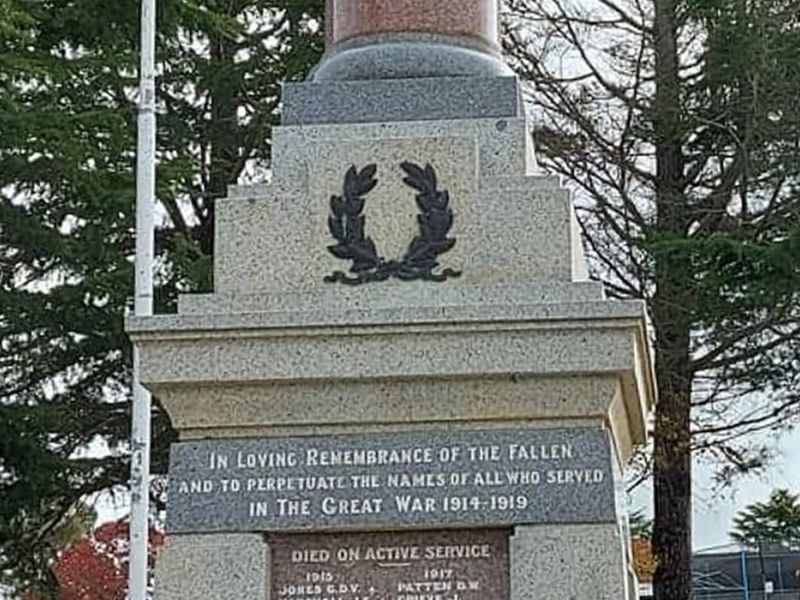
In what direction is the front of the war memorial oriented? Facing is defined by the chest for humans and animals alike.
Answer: toward the camera

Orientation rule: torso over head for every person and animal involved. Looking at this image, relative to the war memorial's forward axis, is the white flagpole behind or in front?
behind

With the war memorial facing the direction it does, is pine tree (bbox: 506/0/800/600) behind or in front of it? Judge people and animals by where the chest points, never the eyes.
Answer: behind
